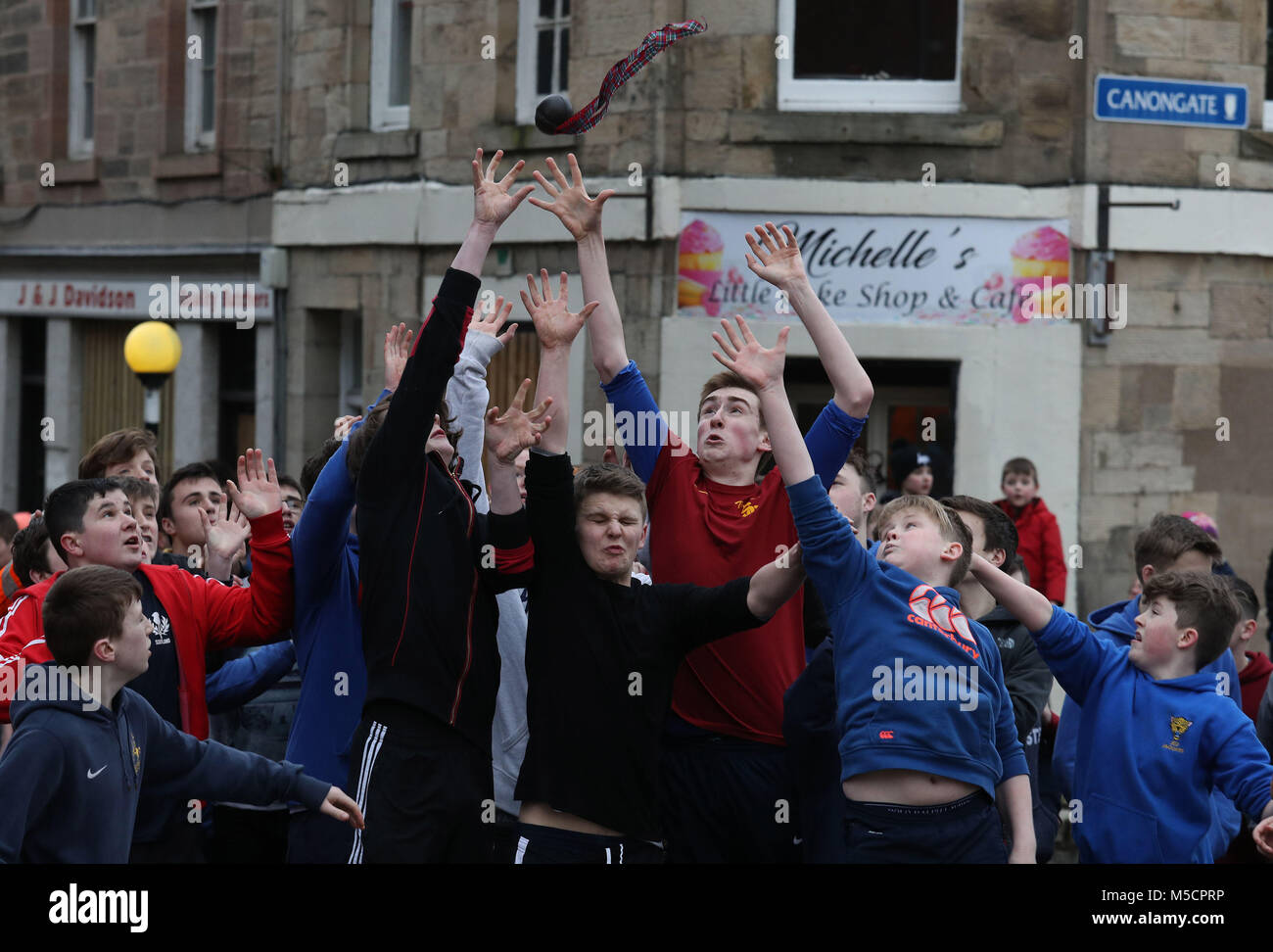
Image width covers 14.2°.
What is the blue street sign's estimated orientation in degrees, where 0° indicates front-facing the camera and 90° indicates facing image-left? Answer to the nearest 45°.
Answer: approximately 0°

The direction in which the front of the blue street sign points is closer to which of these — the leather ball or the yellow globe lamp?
the leather ball

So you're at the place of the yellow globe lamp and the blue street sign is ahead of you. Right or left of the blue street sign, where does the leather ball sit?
right

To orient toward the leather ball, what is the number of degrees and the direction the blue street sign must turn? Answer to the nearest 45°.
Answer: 0° — it already faces it

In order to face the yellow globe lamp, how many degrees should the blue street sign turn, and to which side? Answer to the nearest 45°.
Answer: approximately 90° to its right
